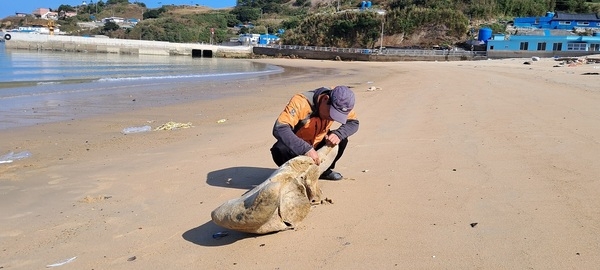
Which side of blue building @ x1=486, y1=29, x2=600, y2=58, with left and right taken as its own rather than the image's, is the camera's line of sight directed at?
front

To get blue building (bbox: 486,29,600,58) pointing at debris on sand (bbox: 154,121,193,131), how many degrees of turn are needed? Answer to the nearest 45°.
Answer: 0° — it already faces it
